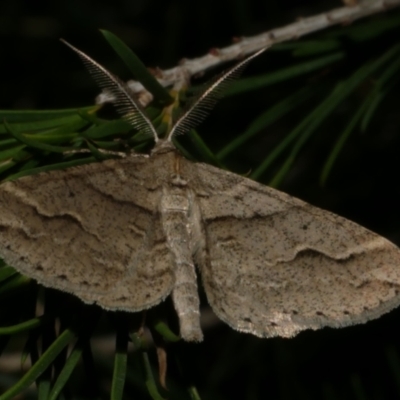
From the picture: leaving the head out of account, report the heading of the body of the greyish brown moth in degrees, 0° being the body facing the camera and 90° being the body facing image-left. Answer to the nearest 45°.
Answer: approximately 180°
